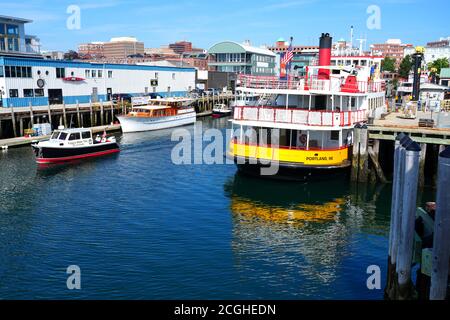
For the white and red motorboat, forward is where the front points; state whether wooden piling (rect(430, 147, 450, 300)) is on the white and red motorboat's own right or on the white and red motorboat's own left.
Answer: on the white and red motorboat's own left

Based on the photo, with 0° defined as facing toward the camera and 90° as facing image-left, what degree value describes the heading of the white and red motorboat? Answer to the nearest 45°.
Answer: approximately 45°

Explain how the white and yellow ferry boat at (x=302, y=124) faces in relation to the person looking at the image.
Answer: facing away from the viewer and to the right of the viewer

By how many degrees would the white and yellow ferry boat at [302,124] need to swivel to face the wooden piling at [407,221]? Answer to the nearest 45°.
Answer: approximately 135° to its right

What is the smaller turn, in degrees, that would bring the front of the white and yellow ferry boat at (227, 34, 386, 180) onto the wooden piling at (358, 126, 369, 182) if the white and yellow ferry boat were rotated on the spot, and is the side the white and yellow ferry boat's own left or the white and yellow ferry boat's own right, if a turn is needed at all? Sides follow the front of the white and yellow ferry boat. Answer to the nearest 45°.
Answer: approximately 135° to the white and yellow ferry boat's own right

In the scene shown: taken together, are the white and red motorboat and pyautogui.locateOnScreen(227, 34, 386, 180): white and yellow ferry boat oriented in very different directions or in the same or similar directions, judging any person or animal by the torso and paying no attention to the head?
very different directions
